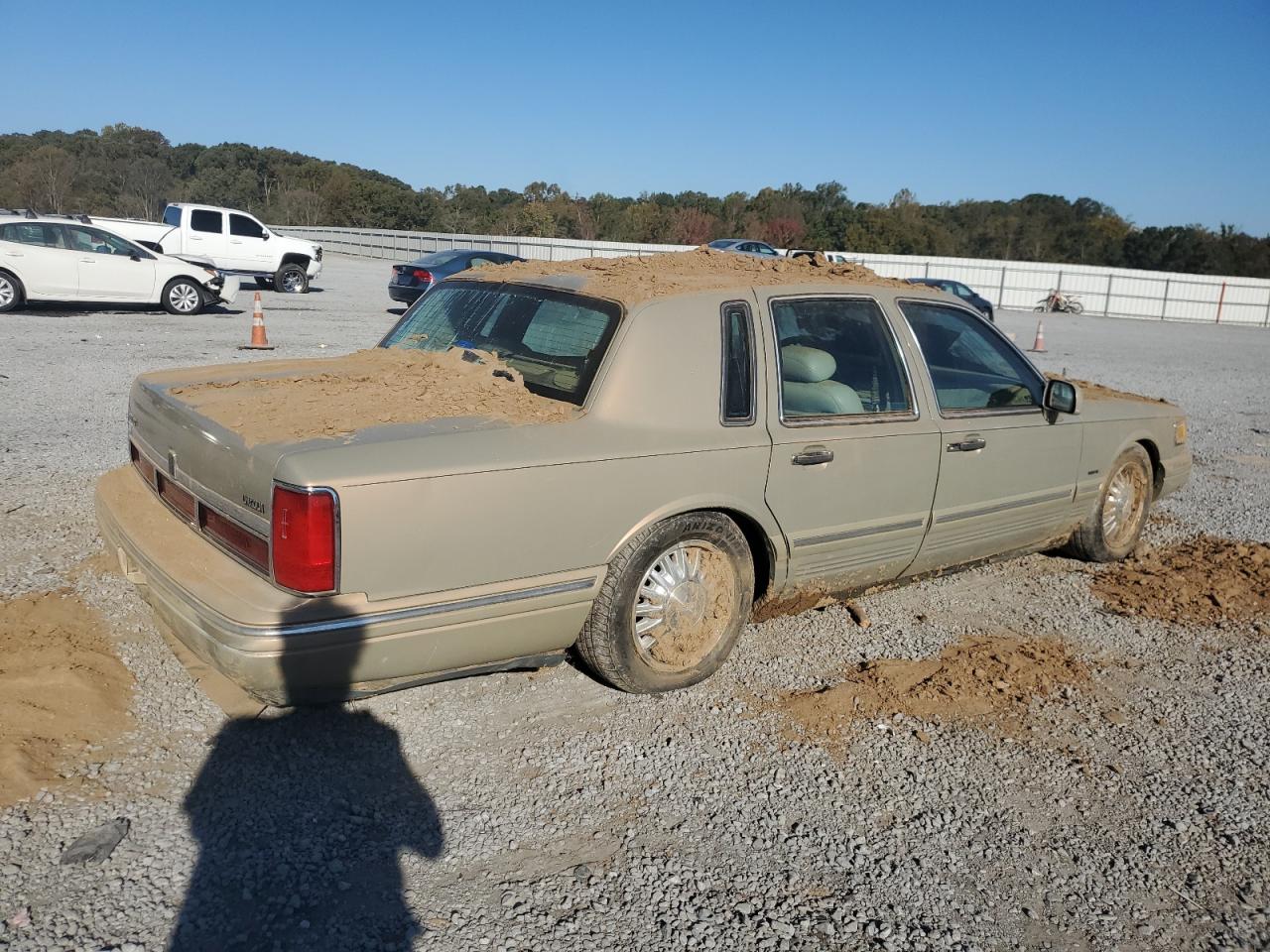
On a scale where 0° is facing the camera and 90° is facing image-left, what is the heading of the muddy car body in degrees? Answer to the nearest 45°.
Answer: approximately 225°

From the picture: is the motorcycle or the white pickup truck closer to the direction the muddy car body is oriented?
the motorcycle

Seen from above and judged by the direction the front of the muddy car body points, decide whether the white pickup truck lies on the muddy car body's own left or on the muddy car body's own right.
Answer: on the muddy car body's own left

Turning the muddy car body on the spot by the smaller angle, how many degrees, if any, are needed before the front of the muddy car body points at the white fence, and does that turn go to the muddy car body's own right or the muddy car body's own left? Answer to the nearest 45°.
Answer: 0° — it already faces it

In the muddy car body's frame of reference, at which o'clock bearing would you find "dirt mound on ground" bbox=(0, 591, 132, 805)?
The dirt mound on ground is roughly at 7 o'clock from the muddy car body.

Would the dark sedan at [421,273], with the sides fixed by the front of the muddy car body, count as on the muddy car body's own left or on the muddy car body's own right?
on the muddy car body's own left

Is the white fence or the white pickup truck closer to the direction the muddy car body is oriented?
the white fence
